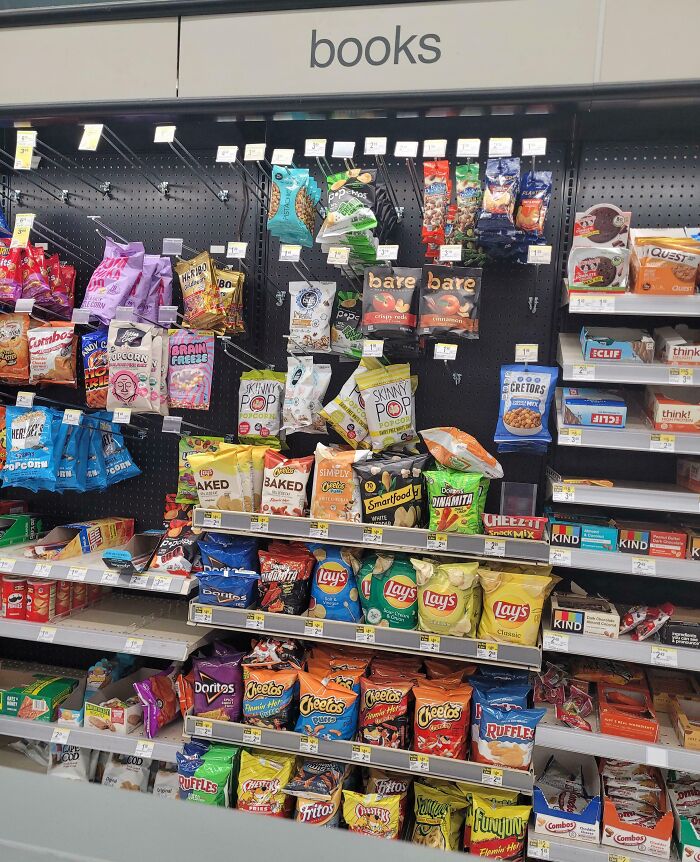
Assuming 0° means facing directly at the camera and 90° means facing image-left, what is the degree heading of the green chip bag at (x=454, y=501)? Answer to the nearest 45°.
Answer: approximately 0°

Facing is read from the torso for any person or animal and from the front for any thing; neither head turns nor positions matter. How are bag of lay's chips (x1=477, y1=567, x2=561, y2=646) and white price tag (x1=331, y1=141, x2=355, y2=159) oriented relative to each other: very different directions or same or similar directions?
same or similar directions

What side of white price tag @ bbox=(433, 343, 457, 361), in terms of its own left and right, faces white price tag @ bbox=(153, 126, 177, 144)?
right

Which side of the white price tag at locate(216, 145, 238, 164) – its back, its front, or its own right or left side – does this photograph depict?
front

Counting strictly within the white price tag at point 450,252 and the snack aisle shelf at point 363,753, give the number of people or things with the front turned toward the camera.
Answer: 2

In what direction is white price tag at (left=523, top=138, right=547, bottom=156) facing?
toward the camera

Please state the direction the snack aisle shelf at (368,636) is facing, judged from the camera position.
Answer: facing the viewer

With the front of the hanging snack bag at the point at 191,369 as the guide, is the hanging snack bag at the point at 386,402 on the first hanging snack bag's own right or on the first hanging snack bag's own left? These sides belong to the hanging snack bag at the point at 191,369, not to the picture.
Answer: on the first hanging snack bag's own left

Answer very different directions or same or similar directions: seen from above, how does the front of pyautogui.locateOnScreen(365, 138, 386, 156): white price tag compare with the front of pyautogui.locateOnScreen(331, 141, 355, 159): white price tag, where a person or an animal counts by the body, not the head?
same or similar directions

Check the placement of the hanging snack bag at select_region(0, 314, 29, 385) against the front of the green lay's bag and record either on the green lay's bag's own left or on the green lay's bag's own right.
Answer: on the green lay's bag's own right
